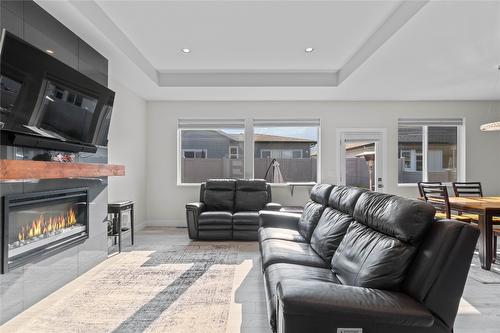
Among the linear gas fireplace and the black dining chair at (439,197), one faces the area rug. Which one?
the linear gas fireplace

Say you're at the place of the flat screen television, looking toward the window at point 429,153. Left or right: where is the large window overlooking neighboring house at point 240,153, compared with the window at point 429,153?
left

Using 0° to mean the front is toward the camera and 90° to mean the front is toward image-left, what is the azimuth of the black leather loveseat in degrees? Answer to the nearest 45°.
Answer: approximately 0°

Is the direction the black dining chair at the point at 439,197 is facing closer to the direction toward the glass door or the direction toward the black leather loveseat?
the glass door

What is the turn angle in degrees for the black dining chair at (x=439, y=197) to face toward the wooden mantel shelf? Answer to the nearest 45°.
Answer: approximately 180°

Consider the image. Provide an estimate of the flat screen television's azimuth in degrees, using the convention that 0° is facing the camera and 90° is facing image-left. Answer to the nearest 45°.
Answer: approximately 315°

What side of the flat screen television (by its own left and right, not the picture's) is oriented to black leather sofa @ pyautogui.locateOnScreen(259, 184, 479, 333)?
front

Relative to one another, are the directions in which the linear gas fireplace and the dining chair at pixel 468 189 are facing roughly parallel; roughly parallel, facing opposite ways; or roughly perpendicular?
roughly perpendicular

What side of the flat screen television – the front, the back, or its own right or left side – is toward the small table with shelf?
left

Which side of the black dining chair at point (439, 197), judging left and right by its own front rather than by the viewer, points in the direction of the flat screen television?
back

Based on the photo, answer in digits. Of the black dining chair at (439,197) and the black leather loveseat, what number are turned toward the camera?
1

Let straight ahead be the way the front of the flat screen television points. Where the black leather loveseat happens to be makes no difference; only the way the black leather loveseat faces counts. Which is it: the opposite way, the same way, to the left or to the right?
to the right

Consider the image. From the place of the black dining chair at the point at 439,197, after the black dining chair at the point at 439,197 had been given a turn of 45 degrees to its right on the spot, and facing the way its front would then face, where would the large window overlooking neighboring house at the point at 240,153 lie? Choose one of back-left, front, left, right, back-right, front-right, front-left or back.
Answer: back

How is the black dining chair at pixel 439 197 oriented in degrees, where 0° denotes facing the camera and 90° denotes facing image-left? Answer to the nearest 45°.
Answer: approximately 225°

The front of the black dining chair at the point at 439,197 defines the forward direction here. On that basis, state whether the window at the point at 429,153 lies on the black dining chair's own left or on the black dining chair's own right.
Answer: on the black dining chair's own left

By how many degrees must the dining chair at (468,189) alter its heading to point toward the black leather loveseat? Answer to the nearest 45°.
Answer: approximately 90° to its right

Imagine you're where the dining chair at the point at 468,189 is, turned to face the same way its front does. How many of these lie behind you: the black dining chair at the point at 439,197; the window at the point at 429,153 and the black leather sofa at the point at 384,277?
1

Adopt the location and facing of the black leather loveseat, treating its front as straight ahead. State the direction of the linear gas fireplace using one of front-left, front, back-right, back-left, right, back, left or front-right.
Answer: front-right

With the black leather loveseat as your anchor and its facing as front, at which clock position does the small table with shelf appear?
The small table with shelf is roughly at 2 o'clock from the black leather loveseat.

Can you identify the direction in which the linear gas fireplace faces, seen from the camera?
facing the viewer and to the right of the viewer
